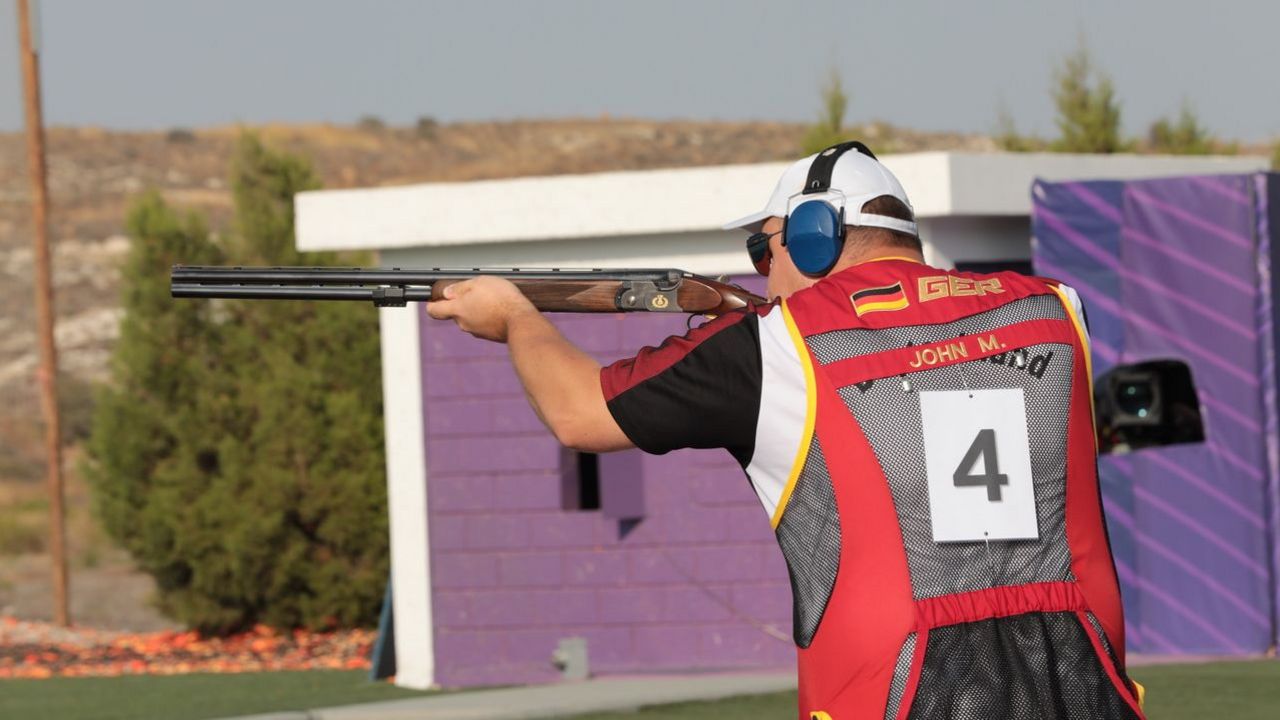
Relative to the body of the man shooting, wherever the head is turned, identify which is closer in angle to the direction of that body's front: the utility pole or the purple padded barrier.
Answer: the utility pole

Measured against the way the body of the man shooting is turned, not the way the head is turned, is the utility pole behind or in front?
in front

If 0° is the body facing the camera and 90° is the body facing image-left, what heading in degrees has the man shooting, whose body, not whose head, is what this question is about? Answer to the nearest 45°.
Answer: approximately 135°

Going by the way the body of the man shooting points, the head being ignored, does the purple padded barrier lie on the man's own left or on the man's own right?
on the man's own right

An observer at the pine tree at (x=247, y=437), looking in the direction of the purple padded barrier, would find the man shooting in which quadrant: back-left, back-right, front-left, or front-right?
front-right

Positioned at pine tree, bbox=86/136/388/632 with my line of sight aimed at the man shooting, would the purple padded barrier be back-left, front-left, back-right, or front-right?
front-left

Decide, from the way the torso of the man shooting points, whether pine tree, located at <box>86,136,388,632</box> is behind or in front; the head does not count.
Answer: in front

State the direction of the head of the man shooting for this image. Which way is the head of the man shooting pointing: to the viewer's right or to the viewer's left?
to the viewer's left
